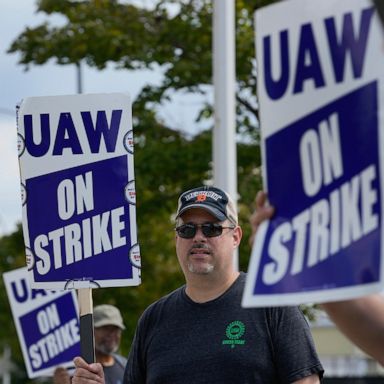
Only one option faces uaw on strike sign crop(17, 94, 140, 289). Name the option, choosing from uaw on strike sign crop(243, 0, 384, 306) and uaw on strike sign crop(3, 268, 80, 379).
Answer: uaw on strike sign crop(3, 268, 80, 379)

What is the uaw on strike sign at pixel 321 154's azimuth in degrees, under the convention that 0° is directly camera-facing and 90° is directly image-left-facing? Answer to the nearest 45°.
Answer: approximately 0°

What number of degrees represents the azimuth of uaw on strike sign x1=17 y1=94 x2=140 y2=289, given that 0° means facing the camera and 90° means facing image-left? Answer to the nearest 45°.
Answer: approximately 0°

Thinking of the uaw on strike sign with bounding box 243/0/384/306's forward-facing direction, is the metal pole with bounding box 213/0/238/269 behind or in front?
behind

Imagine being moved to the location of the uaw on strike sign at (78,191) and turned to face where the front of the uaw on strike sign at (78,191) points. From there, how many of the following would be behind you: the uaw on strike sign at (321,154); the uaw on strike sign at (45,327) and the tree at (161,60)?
2

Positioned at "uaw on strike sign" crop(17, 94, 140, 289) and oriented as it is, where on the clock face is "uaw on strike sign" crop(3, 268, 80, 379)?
"uaw on strike sign" crop(3, 268, 80, 379) is roughly at 6 o'clock from "uaw on strike sign" crop(17, 94, 140, 289).

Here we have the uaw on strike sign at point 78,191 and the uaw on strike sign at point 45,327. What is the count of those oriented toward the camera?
2

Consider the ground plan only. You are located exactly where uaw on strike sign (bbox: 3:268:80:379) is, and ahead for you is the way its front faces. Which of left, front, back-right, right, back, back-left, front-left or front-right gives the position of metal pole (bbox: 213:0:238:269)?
back-left

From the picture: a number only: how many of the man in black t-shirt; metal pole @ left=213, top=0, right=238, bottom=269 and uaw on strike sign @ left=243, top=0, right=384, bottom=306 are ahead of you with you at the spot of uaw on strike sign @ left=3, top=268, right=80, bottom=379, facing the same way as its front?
2

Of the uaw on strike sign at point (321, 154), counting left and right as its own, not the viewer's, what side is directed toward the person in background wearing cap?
back

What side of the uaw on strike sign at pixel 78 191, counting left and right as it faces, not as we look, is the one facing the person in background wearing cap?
back
